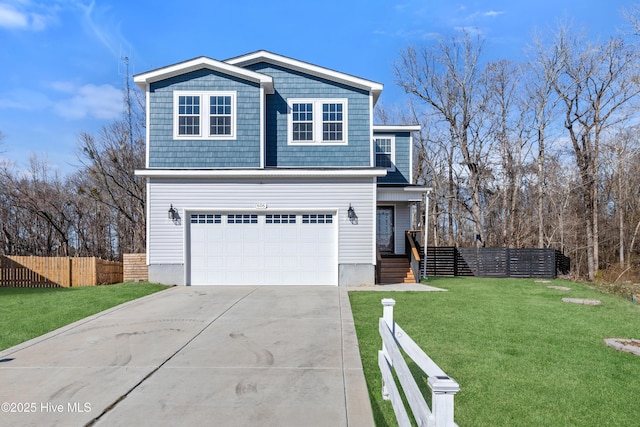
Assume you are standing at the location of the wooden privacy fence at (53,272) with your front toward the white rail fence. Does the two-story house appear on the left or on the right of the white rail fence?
left

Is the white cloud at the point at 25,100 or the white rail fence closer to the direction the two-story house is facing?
the white rail fence

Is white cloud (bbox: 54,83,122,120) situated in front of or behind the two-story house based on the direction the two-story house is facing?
behind

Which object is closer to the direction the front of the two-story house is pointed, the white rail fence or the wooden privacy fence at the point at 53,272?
the white rail fence

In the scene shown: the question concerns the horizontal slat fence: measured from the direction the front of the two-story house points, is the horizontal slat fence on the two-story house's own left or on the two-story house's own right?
on the two-story house's own left

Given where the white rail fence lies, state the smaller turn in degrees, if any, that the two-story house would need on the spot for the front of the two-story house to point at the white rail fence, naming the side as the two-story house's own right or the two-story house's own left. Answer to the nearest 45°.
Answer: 0° — it already faces it

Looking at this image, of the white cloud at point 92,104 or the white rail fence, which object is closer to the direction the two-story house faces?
the white rail fence

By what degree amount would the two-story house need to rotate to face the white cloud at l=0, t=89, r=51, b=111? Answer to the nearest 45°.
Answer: approximately 135° to its right

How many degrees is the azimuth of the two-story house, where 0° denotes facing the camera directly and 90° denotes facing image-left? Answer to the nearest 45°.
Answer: approximately 0°

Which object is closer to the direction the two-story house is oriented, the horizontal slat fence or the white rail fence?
the white rail fence

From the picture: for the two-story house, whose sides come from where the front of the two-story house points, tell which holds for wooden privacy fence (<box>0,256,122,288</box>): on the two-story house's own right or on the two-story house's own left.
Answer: on the two-story house's own right
